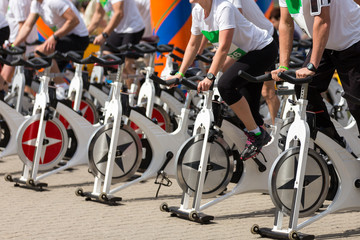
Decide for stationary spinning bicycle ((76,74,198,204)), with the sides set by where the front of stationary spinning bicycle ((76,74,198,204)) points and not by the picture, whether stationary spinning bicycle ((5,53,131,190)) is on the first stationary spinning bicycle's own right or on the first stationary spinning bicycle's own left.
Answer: on the first stationary spinning bicycle's own right

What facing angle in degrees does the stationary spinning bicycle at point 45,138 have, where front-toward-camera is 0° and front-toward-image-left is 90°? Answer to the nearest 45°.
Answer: approximately 45°

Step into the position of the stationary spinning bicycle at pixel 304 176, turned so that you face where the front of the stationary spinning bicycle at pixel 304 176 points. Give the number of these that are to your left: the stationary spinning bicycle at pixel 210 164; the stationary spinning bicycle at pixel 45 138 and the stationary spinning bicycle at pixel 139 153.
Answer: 0

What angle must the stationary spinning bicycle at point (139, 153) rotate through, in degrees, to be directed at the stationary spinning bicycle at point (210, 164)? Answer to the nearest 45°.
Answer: approximately 90° to its left

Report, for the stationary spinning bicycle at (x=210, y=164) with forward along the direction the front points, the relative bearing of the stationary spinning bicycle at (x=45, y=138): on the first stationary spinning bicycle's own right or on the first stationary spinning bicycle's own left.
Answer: on the first stationary spinning bicycle's own right

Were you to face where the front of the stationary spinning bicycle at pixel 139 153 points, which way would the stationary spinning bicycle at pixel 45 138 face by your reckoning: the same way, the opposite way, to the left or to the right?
the same way

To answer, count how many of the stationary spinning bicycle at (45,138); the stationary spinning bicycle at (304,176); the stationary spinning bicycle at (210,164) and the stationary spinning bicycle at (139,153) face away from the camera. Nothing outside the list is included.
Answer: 0

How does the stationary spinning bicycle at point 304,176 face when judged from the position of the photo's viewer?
facing the viewer and to the left of the viewer

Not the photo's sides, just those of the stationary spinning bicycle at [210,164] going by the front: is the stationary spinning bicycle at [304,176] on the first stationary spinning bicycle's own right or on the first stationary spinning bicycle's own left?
on the first stationary spinning bicycle's own left

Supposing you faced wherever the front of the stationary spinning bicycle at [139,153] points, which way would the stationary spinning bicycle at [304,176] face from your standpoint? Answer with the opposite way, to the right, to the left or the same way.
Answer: the same way

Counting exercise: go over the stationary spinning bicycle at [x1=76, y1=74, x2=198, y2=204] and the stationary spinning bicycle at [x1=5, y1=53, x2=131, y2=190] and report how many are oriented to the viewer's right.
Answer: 0

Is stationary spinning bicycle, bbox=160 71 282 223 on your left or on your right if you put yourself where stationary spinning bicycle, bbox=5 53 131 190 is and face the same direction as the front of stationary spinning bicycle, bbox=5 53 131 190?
on your left

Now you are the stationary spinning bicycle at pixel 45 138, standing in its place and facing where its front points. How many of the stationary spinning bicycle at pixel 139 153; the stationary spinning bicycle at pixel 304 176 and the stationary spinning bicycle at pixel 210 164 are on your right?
0

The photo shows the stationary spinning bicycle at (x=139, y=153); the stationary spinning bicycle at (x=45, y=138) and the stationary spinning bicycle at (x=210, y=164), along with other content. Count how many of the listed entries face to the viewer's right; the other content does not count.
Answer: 0

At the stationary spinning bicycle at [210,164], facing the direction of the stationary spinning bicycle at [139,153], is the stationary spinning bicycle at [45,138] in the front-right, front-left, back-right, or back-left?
front-left
